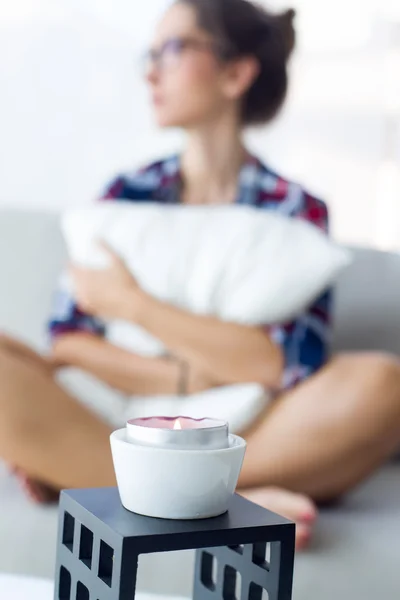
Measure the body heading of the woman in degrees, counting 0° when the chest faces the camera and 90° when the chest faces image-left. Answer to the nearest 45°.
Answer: approximately 0°

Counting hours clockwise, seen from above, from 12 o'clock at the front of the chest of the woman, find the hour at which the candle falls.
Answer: The candle is roughly at 12 o'clock from the woman.

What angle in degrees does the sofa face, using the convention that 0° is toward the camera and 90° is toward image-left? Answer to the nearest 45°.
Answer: approximately 0°

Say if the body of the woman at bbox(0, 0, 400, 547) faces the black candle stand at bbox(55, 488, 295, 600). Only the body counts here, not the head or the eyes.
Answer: yes

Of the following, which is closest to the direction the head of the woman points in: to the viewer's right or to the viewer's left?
to the viewer's left

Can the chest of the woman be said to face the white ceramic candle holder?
yes
